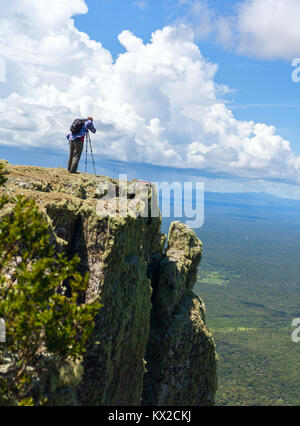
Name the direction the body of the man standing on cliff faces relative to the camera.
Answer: to the viewer's right

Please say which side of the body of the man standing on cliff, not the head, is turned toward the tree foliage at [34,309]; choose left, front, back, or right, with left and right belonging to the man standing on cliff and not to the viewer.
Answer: right

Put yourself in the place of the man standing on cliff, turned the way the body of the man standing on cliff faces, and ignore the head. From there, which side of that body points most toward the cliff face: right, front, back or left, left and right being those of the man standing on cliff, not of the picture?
right
